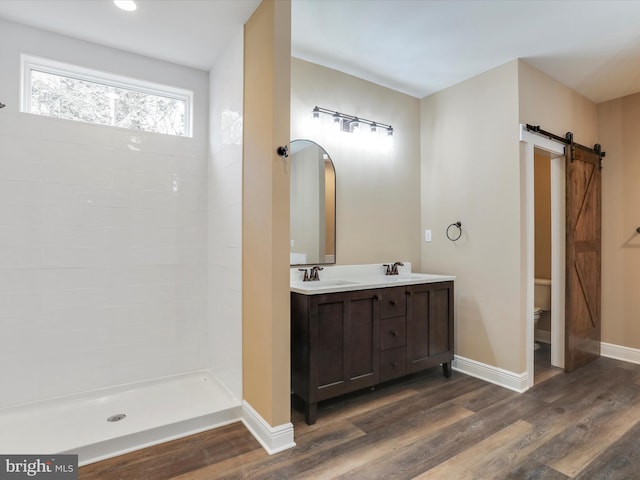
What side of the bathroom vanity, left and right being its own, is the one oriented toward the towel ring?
left

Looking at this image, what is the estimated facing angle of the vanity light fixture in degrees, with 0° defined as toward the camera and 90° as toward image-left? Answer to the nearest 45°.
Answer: approximately 315°

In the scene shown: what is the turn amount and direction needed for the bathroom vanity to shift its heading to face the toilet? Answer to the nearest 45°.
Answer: approximately 90° to its left

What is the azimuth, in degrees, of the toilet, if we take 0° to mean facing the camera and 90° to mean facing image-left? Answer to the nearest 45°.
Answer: approximately 45°

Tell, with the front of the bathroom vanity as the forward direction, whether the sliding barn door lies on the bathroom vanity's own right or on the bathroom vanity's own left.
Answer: on the bathroom vanity's own left

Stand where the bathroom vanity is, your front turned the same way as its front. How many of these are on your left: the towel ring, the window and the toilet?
2
